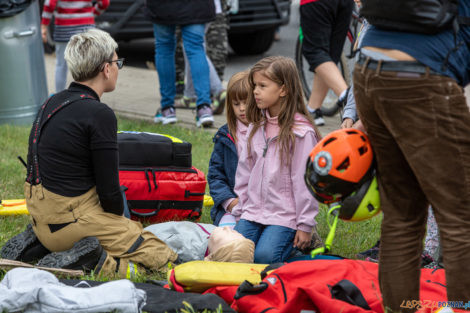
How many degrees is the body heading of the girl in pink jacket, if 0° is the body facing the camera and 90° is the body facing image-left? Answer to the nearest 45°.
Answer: approximately 45°

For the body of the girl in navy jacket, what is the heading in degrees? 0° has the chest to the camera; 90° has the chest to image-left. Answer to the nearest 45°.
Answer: approximately 315°

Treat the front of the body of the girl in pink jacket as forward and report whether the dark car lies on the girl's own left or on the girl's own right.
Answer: on the girl's own right

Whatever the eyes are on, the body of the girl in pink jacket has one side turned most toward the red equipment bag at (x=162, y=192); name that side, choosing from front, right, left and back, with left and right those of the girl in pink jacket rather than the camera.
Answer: right

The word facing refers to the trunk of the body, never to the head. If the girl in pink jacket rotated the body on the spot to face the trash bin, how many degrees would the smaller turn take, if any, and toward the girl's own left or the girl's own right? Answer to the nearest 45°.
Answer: approximately 90° to the girl's own right

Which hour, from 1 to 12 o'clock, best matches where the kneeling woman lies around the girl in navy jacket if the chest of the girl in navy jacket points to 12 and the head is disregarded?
The kneeling woman is roughly at 3 o'clock from the girl in navy jacket.

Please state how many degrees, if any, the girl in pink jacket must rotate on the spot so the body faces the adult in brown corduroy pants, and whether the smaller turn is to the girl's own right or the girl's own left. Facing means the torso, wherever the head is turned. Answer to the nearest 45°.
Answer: approximately 45° to the girl's own left

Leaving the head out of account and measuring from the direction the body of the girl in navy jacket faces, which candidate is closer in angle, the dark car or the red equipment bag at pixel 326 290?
the red equipment bag

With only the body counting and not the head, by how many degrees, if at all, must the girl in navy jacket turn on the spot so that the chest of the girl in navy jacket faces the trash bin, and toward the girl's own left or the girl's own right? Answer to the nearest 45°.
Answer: approximately 180°
